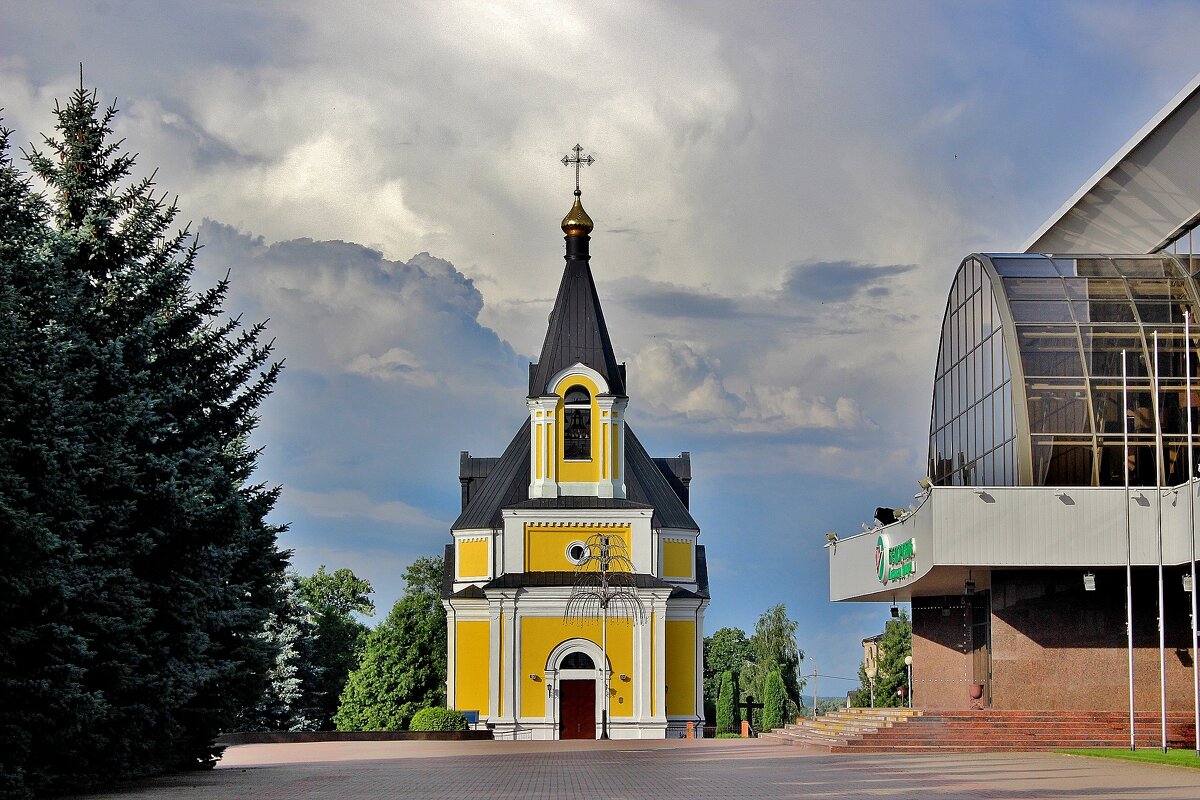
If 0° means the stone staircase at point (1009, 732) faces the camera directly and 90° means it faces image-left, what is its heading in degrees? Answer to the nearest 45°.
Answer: approximately 0°

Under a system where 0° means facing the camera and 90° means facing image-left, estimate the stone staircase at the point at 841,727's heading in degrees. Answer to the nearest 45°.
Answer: approximately 45°

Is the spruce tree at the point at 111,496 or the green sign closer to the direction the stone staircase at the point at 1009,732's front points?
the spruce tree
